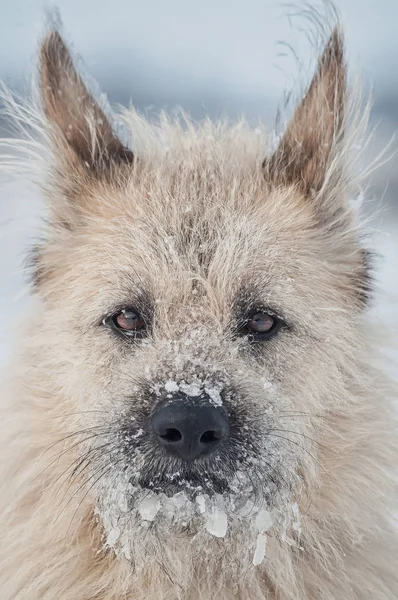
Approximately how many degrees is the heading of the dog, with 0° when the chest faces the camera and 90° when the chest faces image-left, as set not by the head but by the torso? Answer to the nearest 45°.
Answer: approximately 0°
